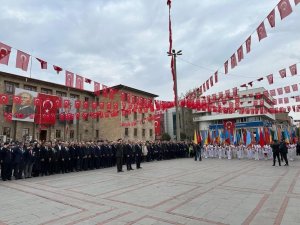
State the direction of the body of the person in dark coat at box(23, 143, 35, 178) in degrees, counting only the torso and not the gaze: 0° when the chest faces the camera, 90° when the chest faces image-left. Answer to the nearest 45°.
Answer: approximately 315°

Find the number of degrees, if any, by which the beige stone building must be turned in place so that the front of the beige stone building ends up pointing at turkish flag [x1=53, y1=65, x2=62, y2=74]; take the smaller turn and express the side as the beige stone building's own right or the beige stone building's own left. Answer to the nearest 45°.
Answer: approximately 45° to the beige stone building's own right

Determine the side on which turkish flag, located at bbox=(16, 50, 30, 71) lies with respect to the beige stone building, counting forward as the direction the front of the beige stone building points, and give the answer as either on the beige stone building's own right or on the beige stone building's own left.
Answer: on the beige stone building's own right

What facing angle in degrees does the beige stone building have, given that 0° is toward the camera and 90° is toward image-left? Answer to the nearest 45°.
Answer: approximately 315°
